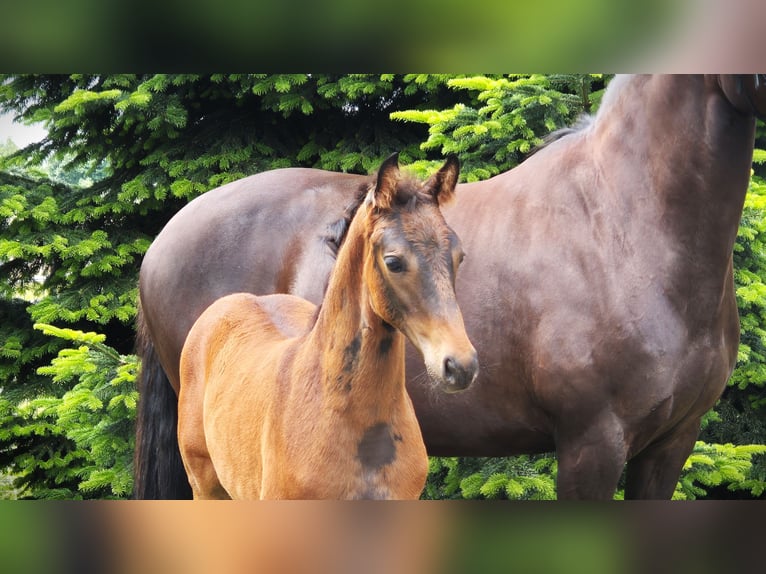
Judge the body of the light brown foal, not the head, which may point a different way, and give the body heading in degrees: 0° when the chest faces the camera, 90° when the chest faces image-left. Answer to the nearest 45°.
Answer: approximately 315°

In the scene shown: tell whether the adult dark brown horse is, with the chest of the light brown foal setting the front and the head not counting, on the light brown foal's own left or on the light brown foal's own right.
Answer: on the light brown foal's own left
